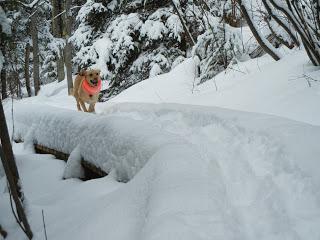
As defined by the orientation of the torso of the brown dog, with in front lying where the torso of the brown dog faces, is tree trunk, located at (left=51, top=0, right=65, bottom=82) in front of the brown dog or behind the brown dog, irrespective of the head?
behind

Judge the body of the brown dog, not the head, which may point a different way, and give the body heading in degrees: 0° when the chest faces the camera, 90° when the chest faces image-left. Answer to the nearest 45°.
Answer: approximately 315°
